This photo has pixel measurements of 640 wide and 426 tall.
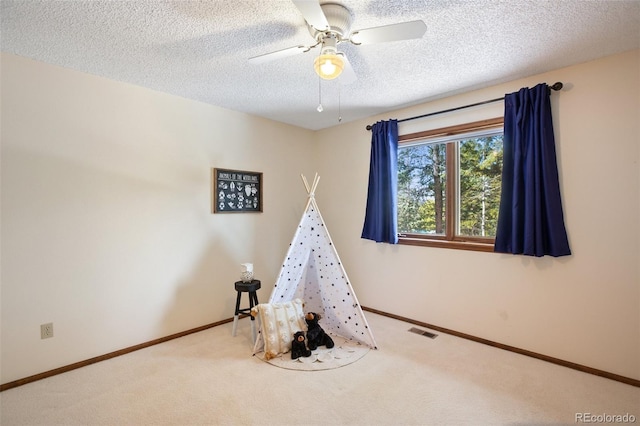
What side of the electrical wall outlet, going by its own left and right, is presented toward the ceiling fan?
front

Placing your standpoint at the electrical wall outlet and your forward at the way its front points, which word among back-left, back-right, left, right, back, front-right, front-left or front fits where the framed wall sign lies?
front-left

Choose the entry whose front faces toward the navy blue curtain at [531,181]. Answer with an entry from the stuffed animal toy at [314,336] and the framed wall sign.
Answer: the framed wall sign

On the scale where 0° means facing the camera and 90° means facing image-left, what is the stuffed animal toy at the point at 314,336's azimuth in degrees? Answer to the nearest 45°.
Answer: approximately 45°

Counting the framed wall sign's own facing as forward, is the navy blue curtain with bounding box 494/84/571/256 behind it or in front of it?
in front

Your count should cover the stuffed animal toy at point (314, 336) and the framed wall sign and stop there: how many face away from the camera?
0

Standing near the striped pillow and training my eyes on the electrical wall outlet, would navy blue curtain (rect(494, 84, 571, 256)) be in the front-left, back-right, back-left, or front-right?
back-left

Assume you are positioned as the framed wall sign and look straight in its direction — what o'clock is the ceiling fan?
The ceiling fan is roughly at 1 o'clock from the framed wall sign.

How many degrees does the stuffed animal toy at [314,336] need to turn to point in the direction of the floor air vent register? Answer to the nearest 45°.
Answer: approximately 135° to its left

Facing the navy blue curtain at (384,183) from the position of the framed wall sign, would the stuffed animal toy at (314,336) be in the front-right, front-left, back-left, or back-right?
front-right

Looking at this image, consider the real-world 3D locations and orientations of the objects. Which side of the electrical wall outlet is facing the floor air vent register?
left

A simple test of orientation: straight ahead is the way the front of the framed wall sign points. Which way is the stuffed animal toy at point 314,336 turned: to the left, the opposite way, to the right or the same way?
to the right
